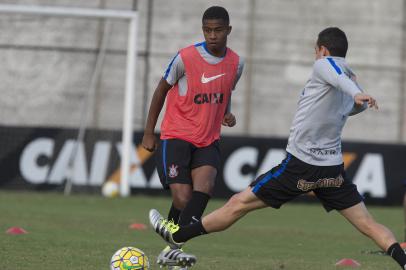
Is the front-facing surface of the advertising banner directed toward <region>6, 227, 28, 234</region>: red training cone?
yes

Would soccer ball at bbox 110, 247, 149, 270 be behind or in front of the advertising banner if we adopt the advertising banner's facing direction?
in front

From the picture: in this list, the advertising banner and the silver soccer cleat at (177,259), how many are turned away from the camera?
0

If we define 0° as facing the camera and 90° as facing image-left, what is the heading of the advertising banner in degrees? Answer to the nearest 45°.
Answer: approximately 0°

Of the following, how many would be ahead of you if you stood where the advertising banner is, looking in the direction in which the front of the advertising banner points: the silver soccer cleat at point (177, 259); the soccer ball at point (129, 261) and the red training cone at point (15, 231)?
3

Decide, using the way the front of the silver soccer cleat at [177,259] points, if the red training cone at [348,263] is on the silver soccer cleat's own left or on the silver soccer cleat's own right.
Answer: on the silver soccer cleat's own left

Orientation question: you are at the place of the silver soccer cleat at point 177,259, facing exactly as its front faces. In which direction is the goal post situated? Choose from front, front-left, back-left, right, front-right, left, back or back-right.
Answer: back-left
